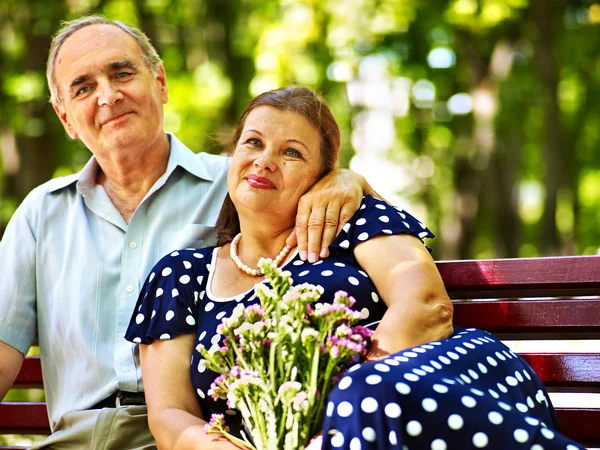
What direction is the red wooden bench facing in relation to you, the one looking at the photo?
facing the viewer

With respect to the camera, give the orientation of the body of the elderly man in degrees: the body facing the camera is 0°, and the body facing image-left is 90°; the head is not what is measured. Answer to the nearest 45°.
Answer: approximately 0°

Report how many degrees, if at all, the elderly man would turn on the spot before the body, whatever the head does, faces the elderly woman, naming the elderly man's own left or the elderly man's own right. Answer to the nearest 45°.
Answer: approximately 45° to the elderly man's own left

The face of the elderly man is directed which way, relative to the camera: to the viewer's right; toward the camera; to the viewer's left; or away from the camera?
toward the camera
